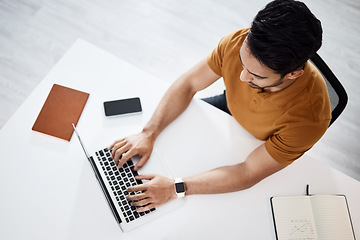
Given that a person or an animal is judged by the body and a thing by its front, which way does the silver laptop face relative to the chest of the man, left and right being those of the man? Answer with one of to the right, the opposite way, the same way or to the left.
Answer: the opposite way

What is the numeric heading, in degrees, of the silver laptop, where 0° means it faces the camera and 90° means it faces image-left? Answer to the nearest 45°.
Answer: approximately 225°
